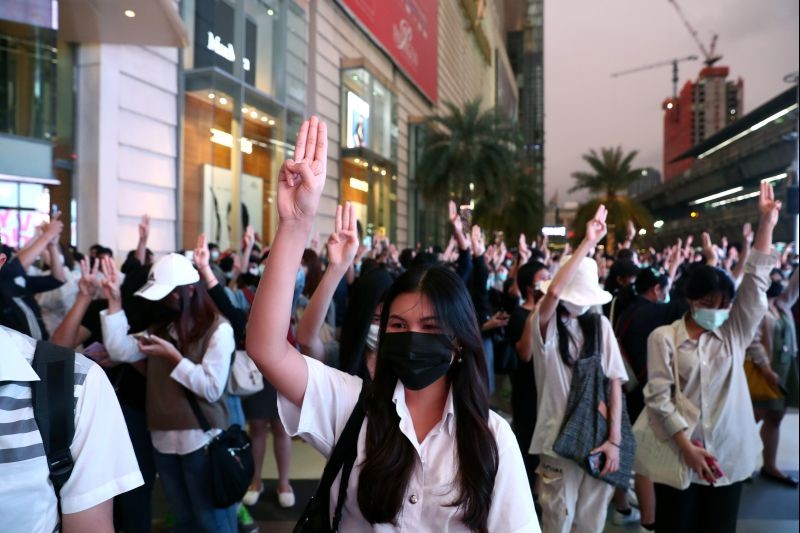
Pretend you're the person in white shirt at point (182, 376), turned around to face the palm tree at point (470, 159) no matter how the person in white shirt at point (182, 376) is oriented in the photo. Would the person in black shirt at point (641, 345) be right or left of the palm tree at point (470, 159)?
right

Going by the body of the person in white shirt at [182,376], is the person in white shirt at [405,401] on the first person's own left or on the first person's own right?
on the first person's own left

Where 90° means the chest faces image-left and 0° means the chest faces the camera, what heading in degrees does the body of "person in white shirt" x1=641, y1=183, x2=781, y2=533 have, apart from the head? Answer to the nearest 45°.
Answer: approximately 0°

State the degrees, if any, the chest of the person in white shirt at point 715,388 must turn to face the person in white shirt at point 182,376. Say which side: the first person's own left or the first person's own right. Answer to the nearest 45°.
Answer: approximately 45° to the first person's own right

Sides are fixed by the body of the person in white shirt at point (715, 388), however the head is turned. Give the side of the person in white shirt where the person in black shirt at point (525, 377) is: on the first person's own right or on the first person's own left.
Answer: on the first person's own right

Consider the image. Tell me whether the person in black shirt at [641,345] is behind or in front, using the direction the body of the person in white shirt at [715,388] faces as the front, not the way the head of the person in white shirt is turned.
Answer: behind
